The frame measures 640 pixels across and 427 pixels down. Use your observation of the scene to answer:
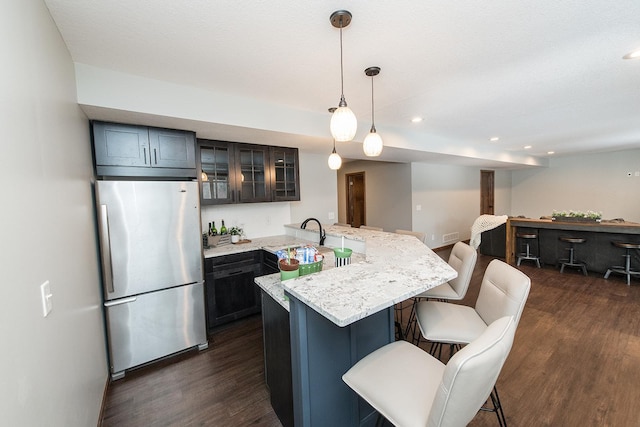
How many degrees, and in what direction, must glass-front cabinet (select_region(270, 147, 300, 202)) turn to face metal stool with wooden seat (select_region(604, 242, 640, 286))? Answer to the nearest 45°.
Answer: approximately 45° to its left

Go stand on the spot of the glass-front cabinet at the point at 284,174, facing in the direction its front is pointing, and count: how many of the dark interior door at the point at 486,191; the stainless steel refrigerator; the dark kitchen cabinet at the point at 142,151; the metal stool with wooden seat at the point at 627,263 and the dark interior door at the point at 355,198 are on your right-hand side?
2

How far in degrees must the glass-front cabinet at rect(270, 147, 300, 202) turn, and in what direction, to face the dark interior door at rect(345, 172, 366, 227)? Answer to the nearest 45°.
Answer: approximately 90° to its left

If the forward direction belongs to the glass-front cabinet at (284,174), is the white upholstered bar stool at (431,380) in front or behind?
in front

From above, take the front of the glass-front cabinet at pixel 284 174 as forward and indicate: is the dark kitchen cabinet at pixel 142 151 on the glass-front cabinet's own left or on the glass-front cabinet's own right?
on the glass-front cabinet's own right

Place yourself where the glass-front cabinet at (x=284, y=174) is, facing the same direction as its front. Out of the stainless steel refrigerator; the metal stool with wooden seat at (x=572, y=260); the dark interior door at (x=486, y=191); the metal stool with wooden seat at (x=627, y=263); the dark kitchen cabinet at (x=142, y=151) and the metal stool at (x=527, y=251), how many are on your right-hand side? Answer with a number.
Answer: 2

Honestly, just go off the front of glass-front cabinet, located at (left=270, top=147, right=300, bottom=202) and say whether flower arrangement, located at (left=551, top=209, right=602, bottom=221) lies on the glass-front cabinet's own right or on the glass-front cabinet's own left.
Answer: on the glass-front cabinet's own left

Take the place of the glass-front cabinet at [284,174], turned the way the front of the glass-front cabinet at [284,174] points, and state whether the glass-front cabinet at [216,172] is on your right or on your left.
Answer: on your right

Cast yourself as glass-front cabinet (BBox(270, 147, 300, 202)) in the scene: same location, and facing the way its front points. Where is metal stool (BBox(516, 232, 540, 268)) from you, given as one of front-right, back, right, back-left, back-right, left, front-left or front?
front-left

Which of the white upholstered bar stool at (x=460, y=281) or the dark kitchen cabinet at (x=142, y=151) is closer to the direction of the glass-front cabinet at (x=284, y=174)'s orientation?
the white upholstered bar stool

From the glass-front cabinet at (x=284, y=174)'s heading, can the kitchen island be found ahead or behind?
ahead

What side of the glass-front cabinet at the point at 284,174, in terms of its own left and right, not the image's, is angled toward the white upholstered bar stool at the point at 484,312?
front
